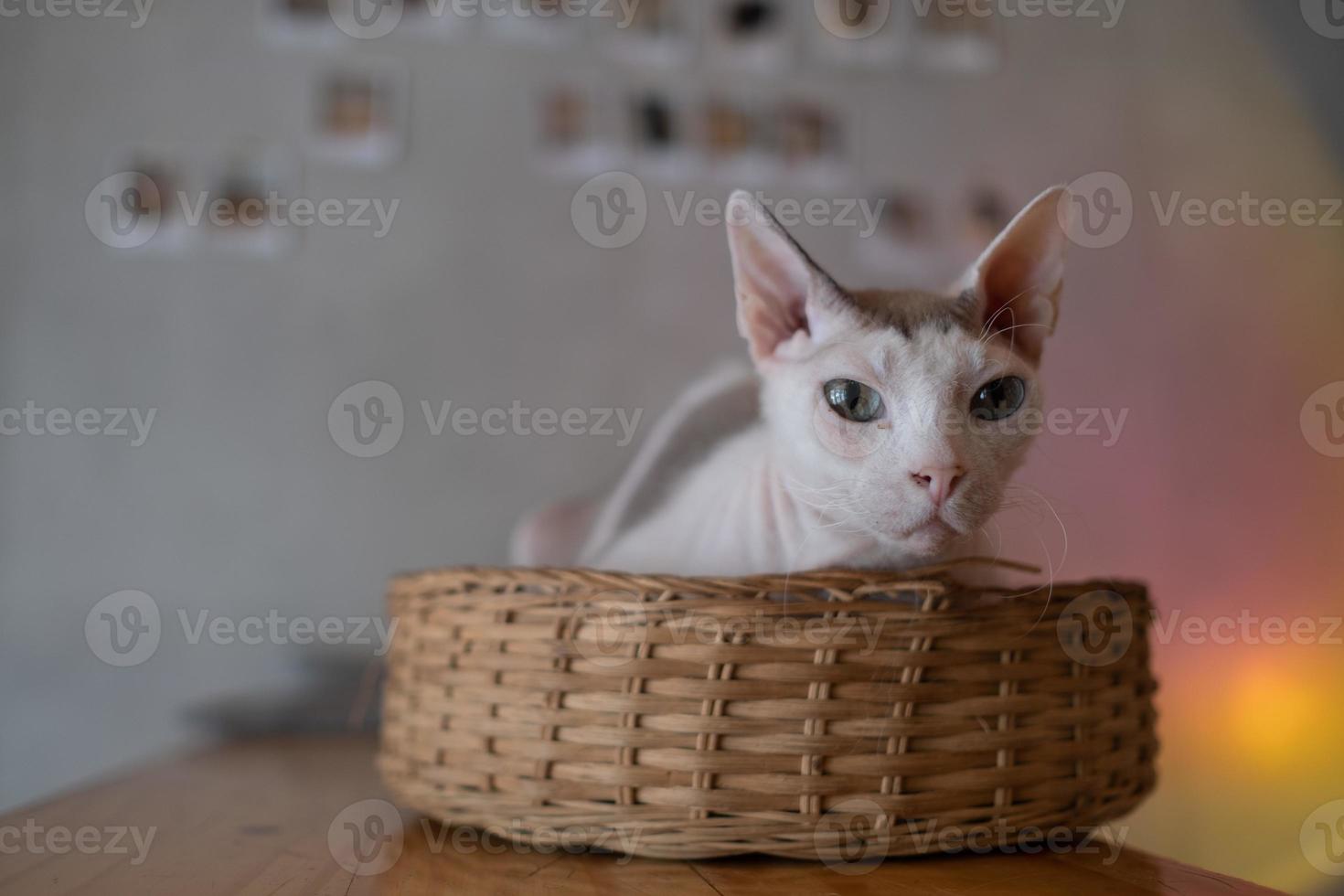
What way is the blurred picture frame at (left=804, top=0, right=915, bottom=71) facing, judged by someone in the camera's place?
facing the viewer

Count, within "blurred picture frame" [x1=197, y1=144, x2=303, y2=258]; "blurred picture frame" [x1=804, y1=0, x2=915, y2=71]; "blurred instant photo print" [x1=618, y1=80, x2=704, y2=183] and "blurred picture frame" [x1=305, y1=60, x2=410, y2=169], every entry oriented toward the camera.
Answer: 4

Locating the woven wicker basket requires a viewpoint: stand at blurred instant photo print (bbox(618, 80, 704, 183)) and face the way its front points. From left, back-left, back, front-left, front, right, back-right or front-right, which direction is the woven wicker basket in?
front

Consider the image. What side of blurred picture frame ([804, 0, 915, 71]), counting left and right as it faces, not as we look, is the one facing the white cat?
front

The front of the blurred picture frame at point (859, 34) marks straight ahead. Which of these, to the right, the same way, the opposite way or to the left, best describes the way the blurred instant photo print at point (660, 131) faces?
the same way

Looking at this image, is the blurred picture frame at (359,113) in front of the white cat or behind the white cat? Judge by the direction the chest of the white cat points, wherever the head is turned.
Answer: behind

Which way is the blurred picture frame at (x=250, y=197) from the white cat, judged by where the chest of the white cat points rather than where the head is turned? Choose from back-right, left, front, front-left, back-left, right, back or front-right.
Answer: back

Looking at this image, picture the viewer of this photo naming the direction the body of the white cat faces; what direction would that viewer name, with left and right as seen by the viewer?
facing the viewer and to the right of the viewer

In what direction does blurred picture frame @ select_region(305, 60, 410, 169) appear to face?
toward the camera

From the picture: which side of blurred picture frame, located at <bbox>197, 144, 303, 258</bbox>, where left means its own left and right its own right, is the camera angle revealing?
front

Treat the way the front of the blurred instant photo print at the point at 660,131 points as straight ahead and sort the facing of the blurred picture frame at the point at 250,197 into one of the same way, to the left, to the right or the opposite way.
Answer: the same way
